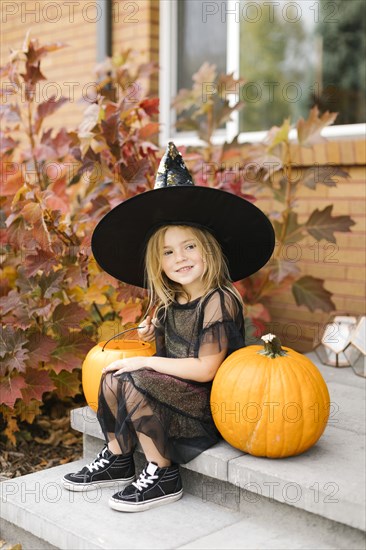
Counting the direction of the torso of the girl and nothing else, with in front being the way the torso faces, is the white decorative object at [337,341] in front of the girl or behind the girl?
behind

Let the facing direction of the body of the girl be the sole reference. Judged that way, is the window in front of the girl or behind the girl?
behind

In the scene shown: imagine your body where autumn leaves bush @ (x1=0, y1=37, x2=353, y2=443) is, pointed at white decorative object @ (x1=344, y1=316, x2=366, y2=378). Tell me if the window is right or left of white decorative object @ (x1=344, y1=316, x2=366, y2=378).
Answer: left

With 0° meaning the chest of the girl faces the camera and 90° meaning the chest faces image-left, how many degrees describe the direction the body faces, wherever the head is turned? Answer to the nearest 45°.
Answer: approximately 45°

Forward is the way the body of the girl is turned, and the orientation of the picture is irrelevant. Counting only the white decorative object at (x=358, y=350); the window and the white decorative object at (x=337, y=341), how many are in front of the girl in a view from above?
0
